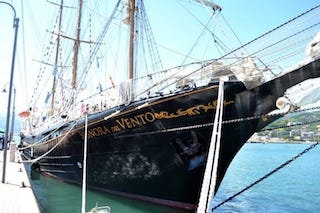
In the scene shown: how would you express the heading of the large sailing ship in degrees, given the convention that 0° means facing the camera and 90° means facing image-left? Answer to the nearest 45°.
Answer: approximately 315°
